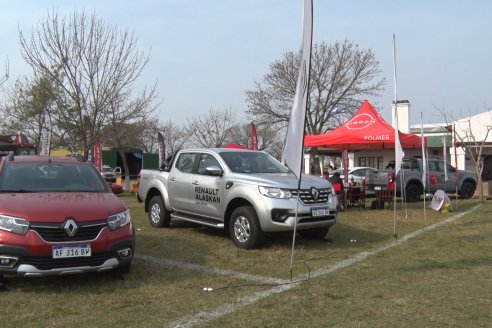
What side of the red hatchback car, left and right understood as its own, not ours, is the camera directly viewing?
front

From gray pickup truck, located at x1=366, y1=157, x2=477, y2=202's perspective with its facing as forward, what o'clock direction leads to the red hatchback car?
The red hatchback car is roughly at 5 o'clock from the gray pickup truck.

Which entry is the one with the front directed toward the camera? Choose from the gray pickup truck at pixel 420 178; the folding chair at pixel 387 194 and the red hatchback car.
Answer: the red hatchback car

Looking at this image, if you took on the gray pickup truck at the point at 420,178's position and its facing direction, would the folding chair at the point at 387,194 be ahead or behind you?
behind

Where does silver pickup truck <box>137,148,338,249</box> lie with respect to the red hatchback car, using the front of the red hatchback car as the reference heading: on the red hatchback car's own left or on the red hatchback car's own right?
on the red hatchback car's own left

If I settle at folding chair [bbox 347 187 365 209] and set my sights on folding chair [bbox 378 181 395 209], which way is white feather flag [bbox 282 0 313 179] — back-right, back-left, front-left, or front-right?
back-right
